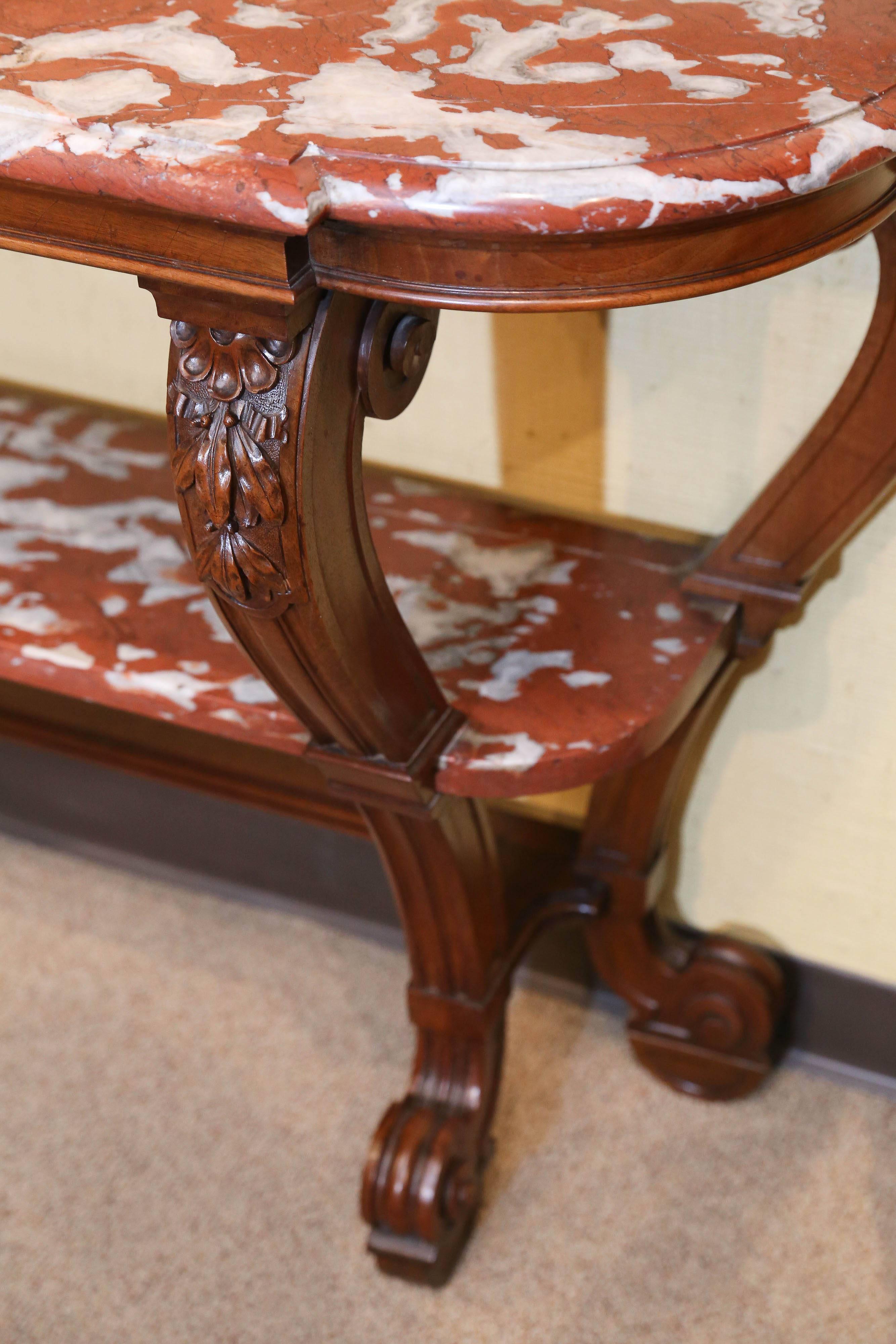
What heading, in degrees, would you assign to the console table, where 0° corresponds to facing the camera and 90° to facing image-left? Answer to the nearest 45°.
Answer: approximately 45°
